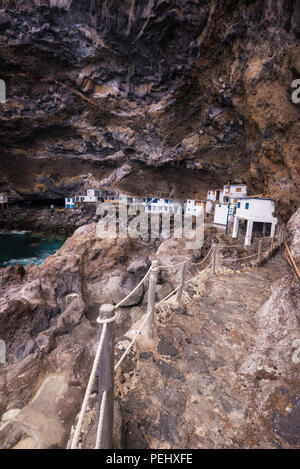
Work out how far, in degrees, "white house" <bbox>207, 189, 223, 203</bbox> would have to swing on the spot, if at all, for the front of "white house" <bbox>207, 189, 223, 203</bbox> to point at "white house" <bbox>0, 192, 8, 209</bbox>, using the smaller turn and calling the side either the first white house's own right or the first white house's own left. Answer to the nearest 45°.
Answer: approximately 45° to the first white house's own right

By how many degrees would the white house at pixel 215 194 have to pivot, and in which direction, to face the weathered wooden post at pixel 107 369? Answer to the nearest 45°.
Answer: approximately 45° to its left

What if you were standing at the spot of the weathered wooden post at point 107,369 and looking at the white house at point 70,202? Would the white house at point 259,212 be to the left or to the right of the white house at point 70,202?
right

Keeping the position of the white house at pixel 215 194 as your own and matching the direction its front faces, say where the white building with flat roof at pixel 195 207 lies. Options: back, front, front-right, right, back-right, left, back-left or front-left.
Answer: front

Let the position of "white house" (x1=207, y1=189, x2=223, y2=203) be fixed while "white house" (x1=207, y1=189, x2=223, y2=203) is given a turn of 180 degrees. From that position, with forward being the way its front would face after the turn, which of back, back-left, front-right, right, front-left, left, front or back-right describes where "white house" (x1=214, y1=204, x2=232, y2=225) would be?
back-right

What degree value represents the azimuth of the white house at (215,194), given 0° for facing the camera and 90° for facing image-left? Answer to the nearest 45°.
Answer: approximately 45°

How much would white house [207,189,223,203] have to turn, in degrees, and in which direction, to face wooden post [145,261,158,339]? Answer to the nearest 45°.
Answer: approximately 45° to its left

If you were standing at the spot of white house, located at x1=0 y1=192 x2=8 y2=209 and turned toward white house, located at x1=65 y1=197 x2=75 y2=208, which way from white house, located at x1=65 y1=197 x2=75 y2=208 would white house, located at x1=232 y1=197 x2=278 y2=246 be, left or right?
right

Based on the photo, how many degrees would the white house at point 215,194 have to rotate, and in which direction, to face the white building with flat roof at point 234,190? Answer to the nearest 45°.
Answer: approximately 90° to its left

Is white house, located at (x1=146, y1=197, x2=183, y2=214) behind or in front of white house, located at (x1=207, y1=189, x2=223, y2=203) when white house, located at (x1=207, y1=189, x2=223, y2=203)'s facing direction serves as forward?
in front

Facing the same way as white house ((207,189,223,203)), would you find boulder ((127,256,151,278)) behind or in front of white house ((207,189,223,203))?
in front

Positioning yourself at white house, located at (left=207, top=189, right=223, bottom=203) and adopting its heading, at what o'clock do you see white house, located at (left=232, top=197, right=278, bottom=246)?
white house, located at (left=232, top=197, right=278, bottom=246) is roughly at 10 o'clock from white house, located at (left=207, top=189, right=223, bottom=203).
